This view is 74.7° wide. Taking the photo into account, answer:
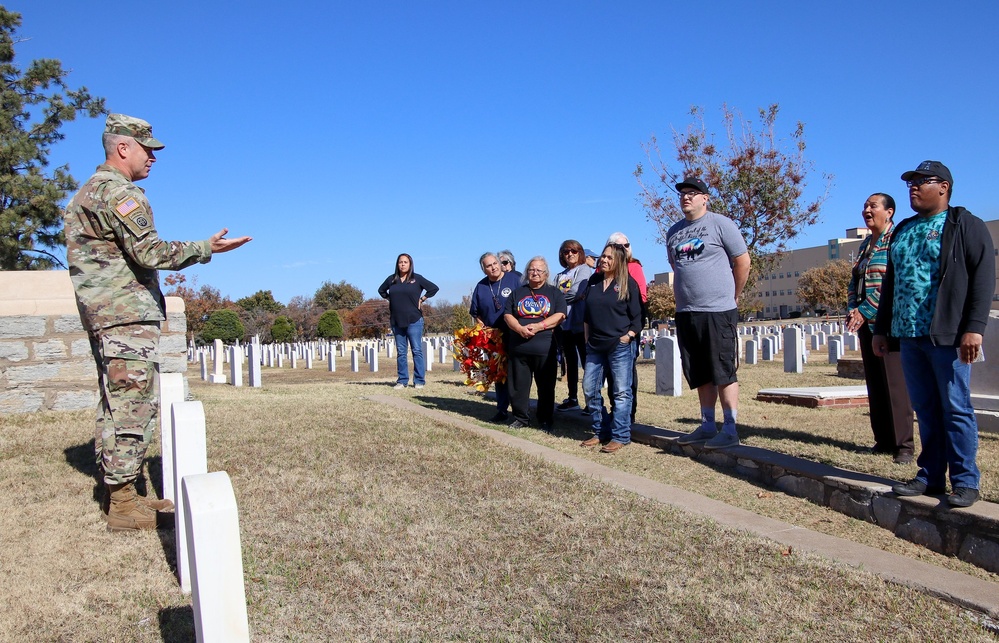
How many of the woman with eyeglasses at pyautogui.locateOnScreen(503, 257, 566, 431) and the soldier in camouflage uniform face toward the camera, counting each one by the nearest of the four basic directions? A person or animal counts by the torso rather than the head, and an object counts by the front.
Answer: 1

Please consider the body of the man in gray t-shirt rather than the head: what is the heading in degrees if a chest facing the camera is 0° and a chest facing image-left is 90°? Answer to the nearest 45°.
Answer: approximately 45°

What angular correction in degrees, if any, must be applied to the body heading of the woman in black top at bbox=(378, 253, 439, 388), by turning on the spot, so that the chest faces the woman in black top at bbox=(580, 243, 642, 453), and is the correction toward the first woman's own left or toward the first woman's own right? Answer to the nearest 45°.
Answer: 0° — they already face them

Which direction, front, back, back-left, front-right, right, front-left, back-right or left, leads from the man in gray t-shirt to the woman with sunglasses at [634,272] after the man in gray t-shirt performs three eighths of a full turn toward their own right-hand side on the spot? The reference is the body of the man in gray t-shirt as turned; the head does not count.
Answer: front-left

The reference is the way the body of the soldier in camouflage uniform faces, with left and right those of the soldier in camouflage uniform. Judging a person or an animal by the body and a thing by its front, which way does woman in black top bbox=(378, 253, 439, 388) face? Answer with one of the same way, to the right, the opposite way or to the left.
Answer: to the right

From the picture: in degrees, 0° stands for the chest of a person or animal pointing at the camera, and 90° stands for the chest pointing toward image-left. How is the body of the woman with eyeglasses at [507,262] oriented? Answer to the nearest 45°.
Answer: approximately 45°

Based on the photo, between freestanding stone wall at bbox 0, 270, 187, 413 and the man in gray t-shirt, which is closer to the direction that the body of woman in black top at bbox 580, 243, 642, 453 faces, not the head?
the freestanding stone wall

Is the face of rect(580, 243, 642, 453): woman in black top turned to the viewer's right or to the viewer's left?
to the viewer's left

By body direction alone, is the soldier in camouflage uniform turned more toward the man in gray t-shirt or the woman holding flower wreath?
the man in gray t-shirt

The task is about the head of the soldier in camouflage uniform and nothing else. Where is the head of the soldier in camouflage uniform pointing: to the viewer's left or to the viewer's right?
to the viewer's right

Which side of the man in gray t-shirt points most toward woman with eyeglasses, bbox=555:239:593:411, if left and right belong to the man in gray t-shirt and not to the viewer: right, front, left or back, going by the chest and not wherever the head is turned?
right
